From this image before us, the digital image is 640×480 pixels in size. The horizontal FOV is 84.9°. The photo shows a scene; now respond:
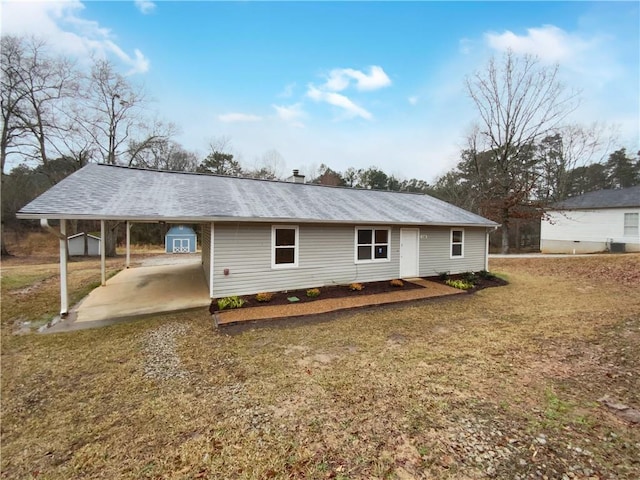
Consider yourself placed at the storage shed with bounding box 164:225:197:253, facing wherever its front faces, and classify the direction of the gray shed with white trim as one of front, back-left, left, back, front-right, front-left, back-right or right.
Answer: right

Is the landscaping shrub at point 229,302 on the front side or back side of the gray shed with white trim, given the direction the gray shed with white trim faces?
on the front side

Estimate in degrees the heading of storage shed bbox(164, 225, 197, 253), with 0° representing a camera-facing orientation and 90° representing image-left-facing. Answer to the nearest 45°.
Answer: approximately 0°

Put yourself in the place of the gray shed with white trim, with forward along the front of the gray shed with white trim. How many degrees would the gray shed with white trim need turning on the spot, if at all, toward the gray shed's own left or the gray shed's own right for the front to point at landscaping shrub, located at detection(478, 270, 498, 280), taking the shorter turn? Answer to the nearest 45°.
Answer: approximately 45° to the gray shed's own left

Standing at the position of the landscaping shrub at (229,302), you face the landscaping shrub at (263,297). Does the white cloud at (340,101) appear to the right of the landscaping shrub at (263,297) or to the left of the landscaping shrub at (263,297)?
left

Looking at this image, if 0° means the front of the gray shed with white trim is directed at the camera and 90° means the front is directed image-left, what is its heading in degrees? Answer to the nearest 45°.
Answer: approximately 0°

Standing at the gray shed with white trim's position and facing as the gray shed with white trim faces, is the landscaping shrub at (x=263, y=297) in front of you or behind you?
in front

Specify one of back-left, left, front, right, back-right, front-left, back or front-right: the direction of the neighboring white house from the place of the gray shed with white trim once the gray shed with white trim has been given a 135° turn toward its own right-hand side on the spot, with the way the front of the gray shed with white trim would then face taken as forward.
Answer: back

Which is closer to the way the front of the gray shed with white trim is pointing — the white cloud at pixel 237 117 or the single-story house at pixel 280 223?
the single-story house
